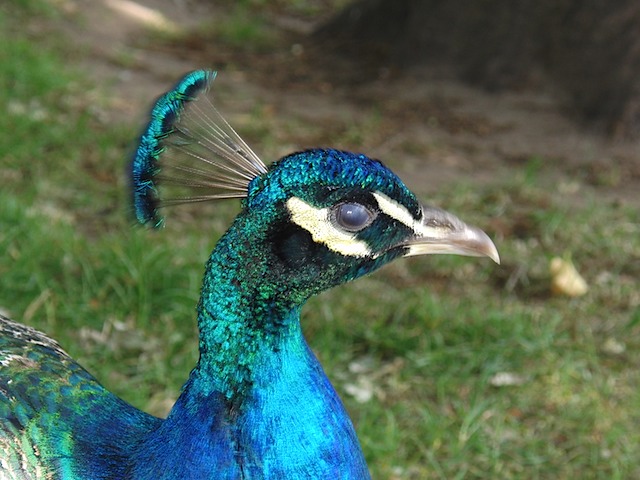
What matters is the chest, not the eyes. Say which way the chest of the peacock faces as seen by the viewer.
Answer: to the viewer's right
